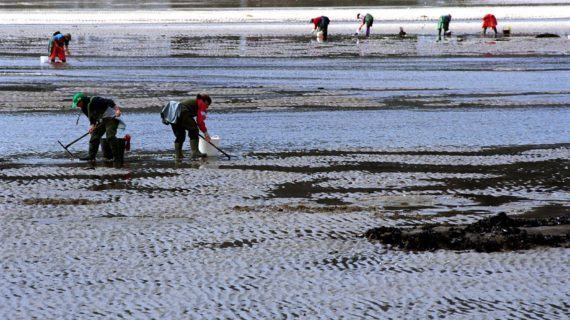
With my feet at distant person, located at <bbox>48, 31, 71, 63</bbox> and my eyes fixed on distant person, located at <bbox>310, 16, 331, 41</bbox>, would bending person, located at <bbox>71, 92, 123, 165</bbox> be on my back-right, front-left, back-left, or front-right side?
back-right

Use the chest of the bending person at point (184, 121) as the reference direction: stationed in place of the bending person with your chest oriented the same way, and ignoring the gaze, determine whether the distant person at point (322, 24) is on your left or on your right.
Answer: on your left

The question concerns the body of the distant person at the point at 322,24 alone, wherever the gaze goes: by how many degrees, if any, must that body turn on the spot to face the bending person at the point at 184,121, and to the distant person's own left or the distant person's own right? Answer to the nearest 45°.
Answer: approximately 90° to the distant person's own left

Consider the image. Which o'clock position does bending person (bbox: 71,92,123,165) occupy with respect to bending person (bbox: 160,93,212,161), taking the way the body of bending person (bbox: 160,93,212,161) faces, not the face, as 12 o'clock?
bending person (bbox: 71,92,123,165) is roughly at 6 o'clock from bending person (bbox: 160,93,212,161).

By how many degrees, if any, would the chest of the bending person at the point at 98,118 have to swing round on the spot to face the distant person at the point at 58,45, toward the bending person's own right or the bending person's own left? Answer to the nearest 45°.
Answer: approximately 90° to the bending person's own right

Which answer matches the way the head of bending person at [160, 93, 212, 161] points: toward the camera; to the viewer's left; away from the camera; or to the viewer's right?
to the viewer's right

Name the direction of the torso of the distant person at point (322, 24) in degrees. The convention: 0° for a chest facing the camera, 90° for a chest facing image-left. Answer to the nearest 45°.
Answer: approximately 90°

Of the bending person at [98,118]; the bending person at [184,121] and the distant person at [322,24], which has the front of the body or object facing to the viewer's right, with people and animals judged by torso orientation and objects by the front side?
the bending person at [184,121]

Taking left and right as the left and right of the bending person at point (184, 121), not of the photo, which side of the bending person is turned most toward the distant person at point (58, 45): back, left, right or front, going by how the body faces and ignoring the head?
left

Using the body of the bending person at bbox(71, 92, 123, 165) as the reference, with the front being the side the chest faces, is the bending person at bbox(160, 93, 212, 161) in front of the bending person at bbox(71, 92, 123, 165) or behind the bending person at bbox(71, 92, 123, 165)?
behind

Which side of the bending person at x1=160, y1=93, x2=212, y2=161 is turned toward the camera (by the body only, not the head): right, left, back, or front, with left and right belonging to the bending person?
right

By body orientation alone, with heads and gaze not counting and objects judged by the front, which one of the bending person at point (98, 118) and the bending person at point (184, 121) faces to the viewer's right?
the bending person at point (184, 121)

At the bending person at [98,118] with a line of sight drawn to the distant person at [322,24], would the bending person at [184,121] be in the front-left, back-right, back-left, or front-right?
front-right

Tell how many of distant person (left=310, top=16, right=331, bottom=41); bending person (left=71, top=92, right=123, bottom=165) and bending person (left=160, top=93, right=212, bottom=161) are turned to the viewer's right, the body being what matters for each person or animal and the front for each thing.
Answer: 1

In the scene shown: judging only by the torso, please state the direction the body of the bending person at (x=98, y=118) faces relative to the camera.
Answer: to the viewer's left
